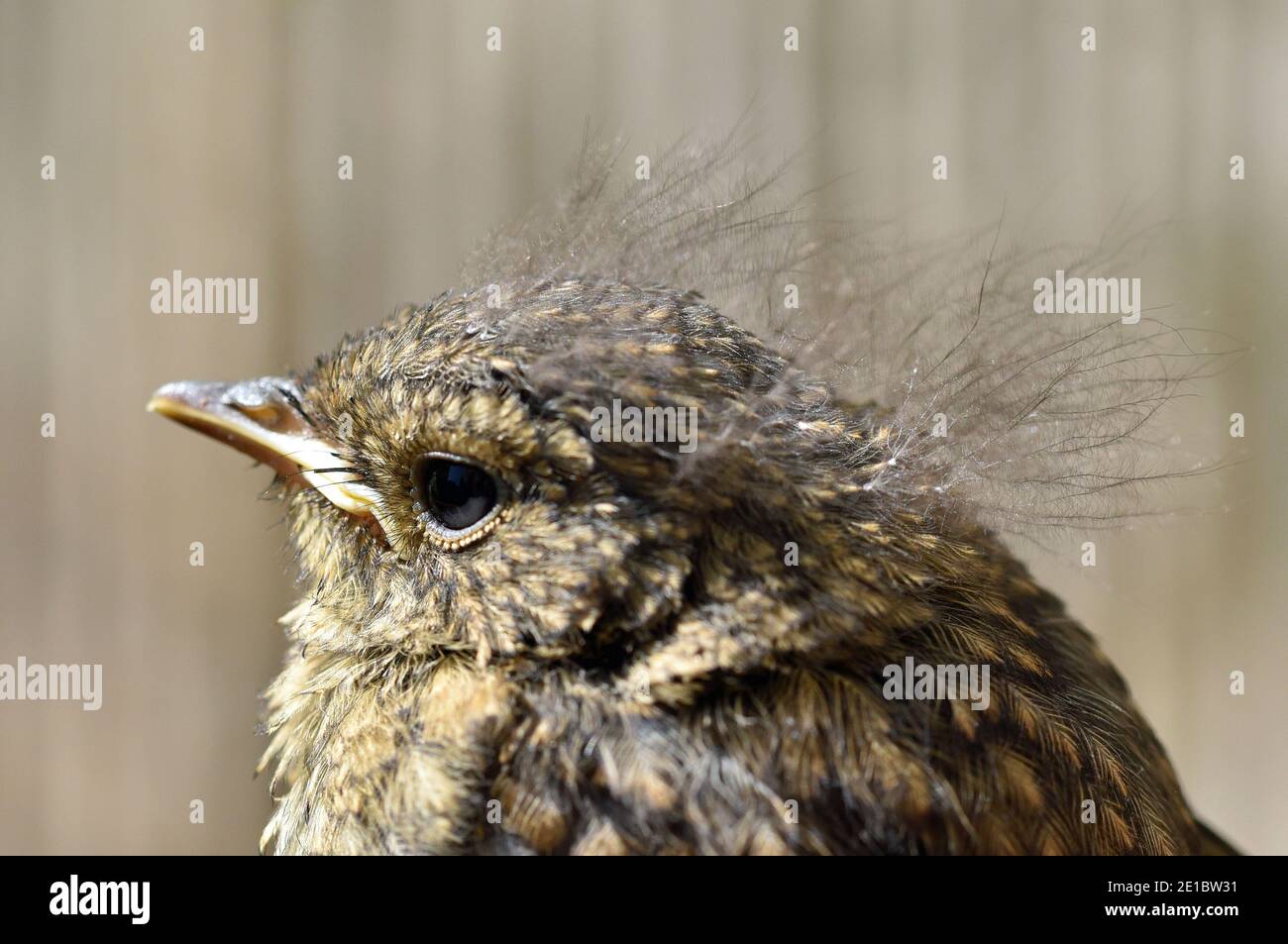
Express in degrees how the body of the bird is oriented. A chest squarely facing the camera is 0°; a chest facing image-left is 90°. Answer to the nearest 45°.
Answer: approximately 90°
